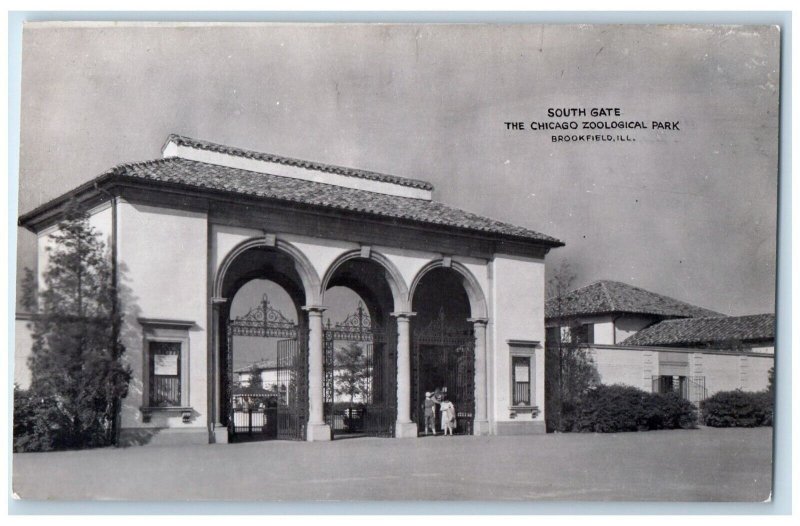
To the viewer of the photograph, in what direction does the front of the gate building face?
facing the viewer and to the right of the viewer

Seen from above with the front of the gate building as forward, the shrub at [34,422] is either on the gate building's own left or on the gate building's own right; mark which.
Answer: on the gate building's own right

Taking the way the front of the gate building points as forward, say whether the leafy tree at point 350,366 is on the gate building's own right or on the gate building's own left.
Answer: on the gate building's own left

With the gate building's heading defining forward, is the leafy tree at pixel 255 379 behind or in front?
behind
